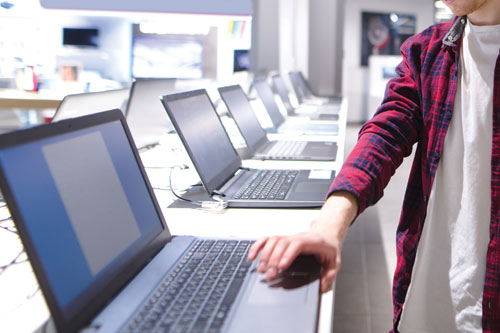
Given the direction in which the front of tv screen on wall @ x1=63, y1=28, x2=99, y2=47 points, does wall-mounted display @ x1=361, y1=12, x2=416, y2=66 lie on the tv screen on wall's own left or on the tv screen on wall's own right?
on the tv screen on wall's own left

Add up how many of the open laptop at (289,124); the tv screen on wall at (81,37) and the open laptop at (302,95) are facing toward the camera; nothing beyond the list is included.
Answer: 1

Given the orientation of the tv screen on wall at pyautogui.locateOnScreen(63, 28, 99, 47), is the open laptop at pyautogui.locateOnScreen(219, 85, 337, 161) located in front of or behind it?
in front

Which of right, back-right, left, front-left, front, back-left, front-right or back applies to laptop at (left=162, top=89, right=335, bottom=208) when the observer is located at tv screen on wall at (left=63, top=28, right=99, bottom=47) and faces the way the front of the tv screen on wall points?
front

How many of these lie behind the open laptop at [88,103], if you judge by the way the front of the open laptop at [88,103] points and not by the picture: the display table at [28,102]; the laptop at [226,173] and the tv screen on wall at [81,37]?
1

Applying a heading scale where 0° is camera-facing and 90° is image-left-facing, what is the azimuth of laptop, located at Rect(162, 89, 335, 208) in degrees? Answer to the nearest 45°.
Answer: approximately 270°

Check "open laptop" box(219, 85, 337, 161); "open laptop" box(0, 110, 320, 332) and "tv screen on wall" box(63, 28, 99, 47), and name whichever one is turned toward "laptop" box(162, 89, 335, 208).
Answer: the tv screen on wall

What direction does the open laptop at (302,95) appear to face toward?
to the viewer's right

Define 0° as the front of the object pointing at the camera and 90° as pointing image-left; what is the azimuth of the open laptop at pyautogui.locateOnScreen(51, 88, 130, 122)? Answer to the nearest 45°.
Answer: approximately 135°

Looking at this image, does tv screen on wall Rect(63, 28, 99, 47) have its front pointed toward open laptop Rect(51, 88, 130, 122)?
yes

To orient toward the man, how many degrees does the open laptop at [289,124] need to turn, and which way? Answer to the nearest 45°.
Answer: approximately 90° to its right

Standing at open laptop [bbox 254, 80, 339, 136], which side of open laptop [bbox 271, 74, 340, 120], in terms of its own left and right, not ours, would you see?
right
